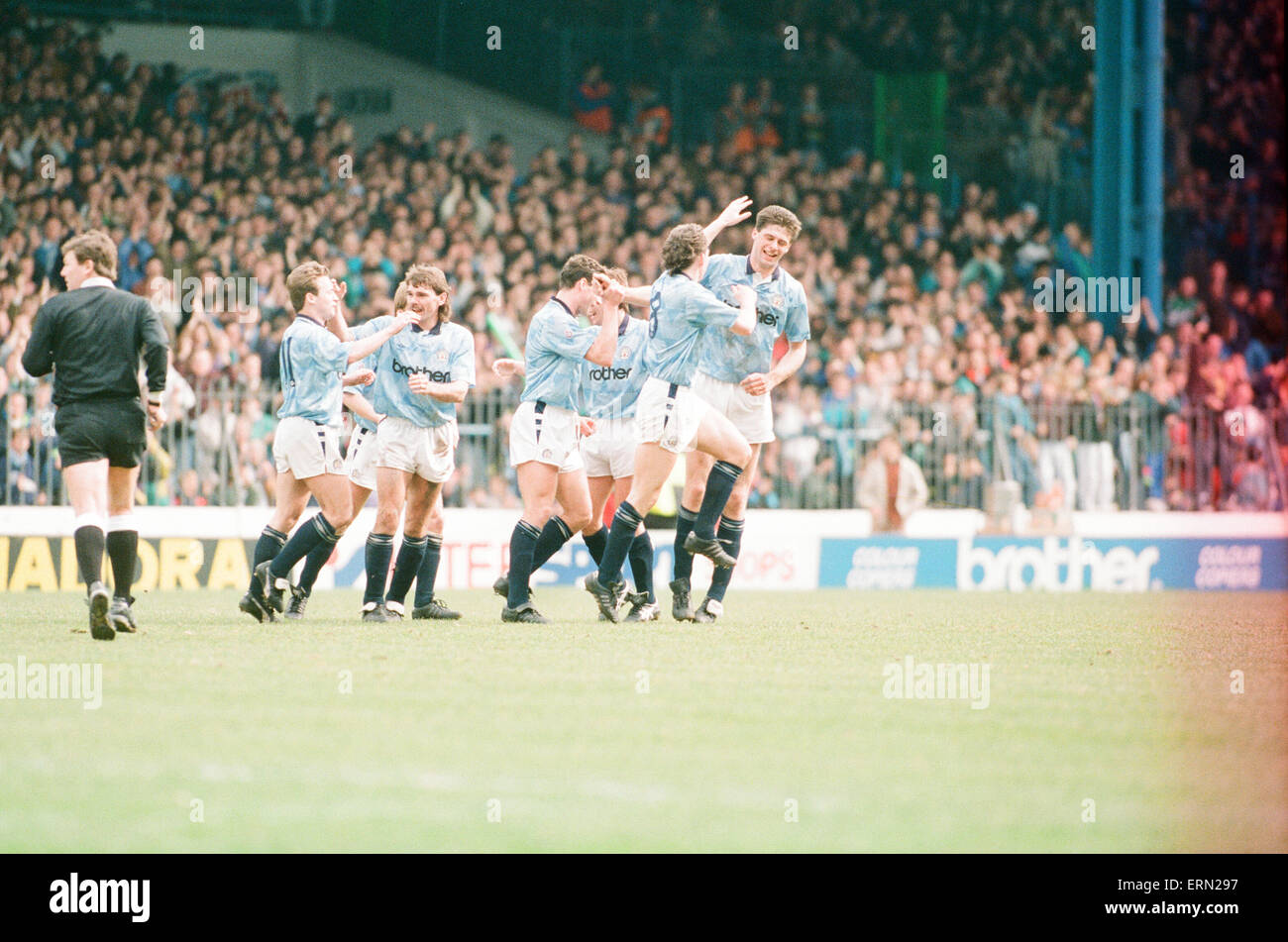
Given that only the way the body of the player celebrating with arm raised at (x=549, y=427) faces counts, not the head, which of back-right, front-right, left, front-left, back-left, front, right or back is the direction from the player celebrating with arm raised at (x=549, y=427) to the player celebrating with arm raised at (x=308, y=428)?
back

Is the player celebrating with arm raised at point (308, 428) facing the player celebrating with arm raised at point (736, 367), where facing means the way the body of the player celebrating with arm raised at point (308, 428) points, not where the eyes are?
yes

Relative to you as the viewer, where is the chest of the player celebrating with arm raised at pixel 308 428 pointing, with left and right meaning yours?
facing to the right of the viewer

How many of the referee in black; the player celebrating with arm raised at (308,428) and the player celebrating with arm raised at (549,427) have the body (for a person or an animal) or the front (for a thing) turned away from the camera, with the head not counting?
1

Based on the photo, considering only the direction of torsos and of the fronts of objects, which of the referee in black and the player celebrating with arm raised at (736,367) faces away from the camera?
the referee in black

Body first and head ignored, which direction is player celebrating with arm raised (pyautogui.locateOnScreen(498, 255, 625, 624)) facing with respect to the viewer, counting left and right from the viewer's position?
facing to the right of the viewer

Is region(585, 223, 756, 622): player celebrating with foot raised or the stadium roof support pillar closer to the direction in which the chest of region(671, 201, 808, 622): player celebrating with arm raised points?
the player celebrating with foot raised

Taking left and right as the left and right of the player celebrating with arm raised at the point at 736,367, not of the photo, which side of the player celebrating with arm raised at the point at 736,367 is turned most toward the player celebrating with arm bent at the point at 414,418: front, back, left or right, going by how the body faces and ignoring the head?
right

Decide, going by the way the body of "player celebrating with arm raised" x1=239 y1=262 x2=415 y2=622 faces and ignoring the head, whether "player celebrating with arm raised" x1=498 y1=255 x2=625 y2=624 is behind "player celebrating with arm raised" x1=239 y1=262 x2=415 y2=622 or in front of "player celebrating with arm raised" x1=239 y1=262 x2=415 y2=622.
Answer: in front

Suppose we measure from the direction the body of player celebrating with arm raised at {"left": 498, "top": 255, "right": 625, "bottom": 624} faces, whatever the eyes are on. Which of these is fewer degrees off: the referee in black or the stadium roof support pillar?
the stadium roof support pillar
